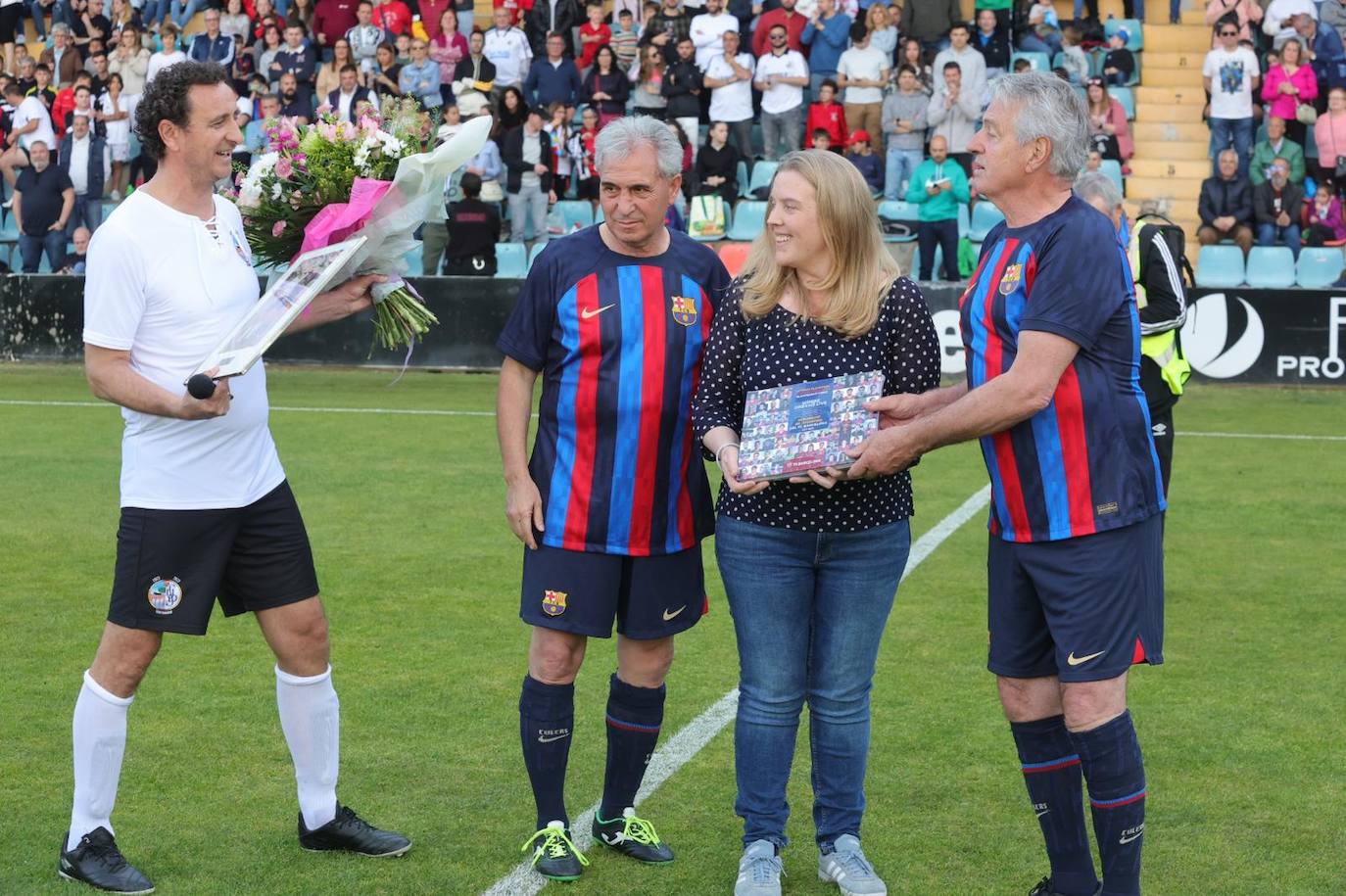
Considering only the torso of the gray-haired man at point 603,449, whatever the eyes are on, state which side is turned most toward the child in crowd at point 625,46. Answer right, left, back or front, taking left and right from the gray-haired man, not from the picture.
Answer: back

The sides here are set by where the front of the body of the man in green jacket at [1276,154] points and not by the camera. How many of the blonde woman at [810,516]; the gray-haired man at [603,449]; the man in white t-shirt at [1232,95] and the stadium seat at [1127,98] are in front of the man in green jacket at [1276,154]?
2

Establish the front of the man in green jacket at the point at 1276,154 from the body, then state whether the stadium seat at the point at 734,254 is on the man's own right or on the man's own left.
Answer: on the man's own right

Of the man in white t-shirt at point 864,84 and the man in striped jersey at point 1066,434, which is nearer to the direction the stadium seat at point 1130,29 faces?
the man in striped jersey

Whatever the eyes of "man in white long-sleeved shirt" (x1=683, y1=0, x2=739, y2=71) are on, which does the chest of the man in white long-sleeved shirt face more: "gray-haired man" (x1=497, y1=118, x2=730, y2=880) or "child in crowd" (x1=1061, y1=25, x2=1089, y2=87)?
the gray-haired man
